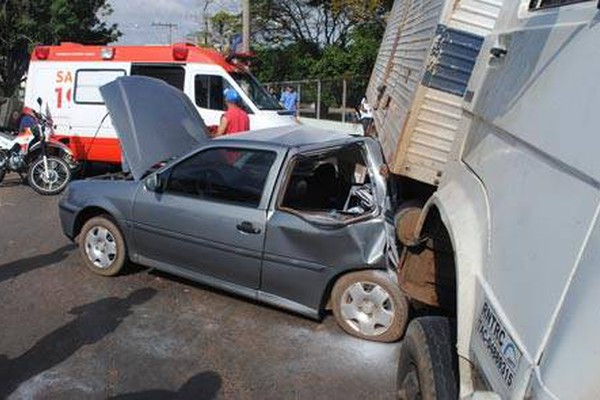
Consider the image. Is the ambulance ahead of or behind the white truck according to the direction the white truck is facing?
behind

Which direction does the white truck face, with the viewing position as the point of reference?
facing the viewer and to the right of the viewer

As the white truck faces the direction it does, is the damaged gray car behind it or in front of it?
behind

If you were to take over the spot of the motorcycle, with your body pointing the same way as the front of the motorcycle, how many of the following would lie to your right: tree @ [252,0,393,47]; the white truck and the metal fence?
1

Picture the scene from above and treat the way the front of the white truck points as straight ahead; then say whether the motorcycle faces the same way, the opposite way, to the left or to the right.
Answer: to the left

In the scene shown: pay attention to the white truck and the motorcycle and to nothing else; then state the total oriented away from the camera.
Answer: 0

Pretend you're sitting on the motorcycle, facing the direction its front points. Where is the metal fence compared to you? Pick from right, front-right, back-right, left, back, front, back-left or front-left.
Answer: front-left

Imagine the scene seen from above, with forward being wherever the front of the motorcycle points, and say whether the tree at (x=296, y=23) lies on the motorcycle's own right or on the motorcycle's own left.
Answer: on the motorcycle's own left

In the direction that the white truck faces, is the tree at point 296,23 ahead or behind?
behind

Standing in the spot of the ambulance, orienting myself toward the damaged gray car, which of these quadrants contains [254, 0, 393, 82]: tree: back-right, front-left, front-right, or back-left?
back-left

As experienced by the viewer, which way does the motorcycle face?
facing to the right of the viewer
